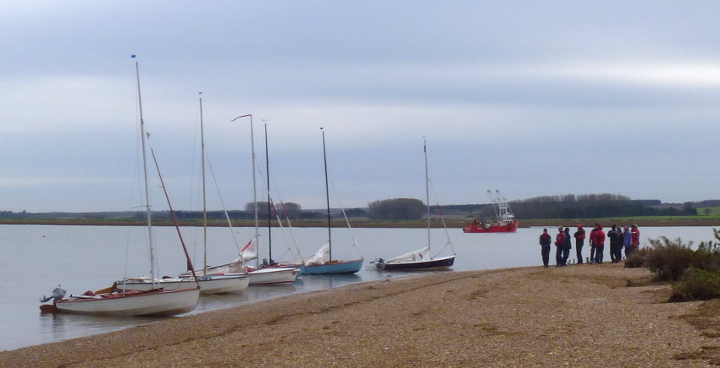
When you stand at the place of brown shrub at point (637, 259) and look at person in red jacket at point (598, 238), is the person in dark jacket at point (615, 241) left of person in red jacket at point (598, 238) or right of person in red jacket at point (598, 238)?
right

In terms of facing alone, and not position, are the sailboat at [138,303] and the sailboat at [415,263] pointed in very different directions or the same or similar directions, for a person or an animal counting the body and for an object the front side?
same or similar directions

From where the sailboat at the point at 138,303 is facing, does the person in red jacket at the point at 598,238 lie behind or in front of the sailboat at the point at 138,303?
in front

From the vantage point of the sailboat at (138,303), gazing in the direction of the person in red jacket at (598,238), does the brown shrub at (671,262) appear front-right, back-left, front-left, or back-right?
front-right

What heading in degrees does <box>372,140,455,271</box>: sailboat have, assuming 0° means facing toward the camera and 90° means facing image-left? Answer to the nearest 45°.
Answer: approximately 270°

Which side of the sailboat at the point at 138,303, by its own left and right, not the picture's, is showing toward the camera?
right

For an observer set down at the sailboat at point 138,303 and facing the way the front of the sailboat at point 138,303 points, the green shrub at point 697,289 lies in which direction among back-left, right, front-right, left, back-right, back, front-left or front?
front-right

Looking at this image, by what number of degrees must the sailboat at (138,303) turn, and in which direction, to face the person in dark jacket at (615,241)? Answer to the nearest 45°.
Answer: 0° — it already faces them
